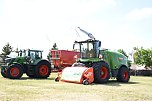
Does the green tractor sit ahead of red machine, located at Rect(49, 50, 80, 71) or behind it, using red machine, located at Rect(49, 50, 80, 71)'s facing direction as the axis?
ahead

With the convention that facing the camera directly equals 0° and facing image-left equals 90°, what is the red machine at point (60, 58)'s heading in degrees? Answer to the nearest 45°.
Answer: approximately 45°

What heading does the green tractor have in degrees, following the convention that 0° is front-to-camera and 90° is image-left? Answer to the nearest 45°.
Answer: approximately 45°

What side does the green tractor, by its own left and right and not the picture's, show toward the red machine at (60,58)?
back
